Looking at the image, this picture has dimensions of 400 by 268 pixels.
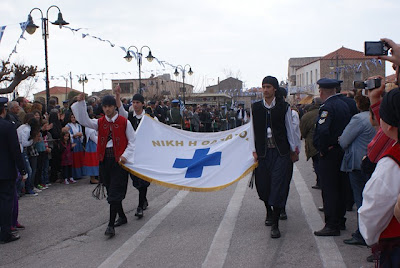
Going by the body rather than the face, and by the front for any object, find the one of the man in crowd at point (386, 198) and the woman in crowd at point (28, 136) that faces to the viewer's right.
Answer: the woman in crowd at point (28, 136)

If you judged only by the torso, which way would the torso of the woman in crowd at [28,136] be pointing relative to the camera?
to the viewer's right

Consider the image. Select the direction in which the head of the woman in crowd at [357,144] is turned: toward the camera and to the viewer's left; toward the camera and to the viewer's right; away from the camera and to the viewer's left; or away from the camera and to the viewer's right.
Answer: away from the camera and to the viewer's left

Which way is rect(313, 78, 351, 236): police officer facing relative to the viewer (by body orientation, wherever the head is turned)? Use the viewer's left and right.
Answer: facing away from the viewer and to the left of the viewer

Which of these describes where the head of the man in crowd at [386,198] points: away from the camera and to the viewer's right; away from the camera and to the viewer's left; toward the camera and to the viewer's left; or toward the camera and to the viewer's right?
away from the camera and to the viewer's left
